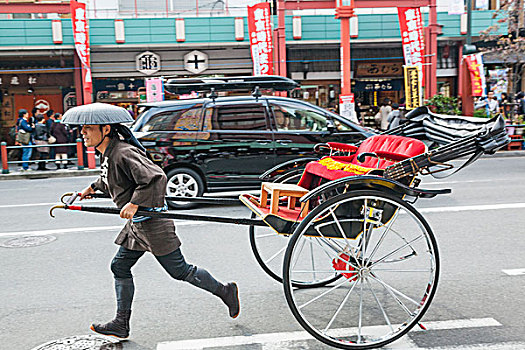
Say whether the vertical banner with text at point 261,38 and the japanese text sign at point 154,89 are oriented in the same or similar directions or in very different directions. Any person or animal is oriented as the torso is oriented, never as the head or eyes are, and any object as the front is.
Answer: same or similar directions

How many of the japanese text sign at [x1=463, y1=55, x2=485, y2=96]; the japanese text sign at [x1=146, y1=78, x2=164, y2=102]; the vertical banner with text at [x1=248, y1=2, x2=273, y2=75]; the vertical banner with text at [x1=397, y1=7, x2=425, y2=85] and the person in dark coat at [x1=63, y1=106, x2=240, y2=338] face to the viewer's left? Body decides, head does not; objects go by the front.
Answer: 1

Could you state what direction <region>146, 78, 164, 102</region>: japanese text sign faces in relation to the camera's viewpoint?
facing the viewer

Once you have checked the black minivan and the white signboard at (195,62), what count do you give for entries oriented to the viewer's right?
1

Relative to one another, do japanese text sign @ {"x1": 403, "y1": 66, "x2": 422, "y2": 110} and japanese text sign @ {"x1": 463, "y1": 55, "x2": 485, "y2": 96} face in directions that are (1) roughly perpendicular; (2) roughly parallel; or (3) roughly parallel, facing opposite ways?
roughly parallel

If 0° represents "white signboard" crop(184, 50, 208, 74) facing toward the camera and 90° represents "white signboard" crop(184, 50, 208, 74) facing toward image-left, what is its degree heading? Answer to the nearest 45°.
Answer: approximately 0°

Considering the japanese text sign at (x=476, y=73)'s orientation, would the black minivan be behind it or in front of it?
in front

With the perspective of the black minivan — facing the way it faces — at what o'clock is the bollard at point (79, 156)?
The bollard is roughly at 8 o'clock from the black minivan.

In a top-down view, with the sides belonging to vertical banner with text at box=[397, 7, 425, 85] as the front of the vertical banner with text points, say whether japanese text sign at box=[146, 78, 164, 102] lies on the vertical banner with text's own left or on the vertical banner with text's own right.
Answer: on the vertical banner with text's own right

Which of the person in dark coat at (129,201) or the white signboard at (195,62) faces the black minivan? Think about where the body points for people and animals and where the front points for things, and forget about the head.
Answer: the white signboard

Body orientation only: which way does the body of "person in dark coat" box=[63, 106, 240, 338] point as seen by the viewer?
to the viewer's left

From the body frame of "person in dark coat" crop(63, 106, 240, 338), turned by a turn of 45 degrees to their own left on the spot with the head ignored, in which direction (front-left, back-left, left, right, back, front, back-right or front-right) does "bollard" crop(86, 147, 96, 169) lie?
back-right

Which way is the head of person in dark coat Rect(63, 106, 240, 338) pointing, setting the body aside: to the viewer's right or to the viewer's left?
to the viewer's left

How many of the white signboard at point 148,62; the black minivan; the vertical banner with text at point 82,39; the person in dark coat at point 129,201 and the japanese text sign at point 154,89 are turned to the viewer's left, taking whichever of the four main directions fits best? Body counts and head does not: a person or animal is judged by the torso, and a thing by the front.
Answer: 1

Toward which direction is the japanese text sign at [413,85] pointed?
toward the camera
